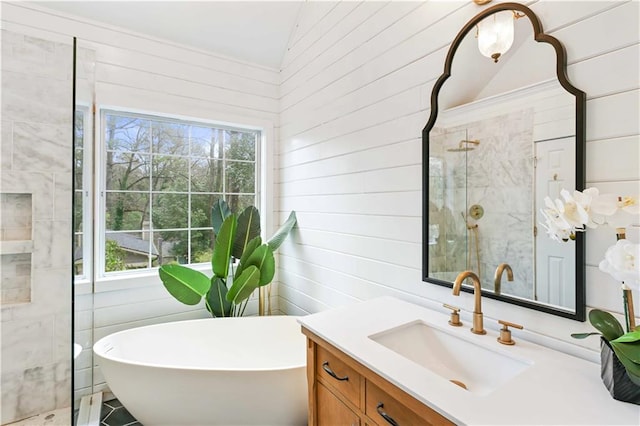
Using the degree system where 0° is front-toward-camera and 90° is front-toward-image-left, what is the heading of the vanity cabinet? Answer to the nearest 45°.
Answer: approximately 45°

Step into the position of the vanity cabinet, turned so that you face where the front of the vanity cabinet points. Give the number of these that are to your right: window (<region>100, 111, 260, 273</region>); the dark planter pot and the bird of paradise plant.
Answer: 2

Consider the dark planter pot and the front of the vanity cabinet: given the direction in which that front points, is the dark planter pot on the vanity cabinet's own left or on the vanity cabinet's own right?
on the vanity cabinet's own left

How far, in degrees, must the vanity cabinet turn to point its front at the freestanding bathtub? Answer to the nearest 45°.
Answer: approximately 90° to its right

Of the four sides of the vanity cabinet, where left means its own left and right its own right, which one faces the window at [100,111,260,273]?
right

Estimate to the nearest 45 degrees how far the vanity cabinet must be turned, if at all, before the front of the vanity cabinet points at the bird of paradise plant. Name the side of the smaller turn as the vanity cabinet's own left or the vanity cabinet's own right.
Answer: approximately 90° to the vanity cabinet's own right
